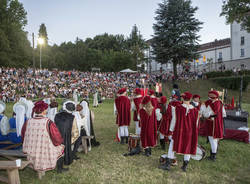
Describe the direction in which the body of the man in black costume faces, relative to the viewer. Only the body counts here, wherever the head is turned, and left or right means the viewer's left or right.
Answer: facing away from the viewer and to the right of the viewer

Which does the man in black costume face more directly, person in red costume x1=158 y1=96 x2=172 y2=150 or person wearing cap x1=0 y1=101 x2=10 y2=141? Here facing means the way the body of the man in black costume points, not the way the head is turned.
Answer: the person in red costume

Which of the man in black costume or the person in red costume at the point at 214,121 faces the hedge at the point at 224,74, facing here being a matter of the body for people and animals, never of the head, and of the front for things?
the man in black costume

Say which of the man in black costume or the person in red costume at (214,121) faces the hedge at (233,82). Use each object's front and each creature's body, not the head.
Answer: the man in black costume

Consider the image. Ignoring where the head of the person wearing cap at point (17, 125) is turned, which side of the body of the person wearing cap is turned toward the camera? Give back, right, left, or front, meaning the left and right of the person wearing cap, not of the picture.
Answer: back

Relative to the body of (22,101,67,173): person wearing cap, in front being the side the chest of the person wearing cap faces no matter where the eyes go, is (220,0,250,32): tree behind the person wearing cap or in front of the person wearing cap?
in front

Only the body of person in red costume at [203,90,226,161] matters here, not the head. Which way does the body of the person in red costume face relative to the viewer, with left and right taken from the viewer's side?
facing the viewer and to the left of the viewer

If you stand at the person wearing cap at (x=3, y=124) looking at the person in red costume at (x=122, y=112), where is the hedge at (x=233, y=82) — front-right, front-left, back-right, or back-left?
front-left

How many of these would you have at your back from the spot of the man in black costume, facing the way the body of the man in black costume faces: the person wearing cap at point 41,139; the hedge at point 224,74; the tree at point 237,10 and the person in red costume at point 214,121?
1

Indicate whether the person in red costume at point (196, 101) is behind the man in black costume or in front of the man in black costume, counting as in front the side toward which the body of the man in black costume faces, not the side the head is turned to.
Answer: in front

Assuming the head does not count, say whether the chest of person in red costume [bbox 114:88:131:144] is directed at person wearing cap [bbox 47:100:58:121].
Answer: no

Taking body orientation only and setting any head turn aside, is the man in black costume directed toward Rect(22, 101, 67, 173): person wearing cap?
no

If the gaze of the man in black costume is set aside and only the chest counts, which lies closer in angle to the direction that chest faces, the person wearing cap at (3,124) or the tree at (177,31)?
the tree

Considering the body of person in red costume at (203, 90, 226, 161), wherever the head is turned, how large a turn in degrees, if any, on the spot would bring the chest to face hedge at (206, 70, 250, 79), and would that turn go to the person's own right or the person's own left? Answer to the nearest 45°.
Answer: approximately 135° to the person's own right

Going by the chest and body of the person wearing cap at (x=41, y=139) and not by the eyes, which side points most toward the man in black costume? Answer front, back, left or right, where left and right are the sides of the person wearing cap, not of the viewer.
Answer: front
